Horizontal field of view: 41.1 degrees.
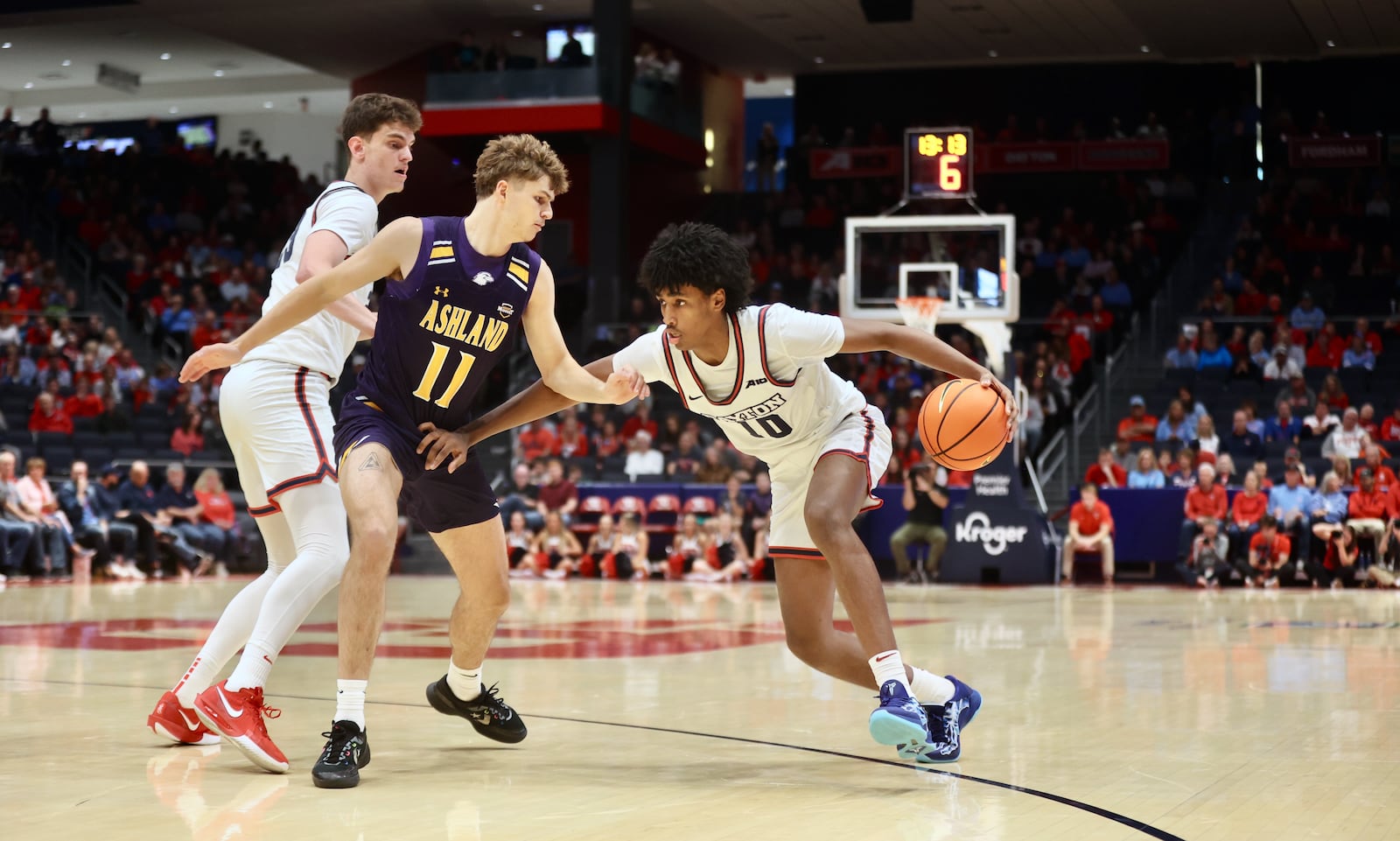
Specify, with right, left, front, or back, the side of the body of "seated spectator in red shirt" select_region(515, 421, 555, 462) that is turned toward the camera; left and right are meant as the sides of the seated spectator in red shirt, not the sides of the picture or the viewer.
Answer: front

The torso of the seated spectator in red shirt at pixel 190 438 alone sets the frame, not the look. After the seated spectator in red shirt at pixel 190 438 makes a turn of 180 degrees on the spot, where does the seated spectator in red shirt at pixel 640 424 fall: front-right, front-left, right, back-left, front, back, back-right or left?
back-right

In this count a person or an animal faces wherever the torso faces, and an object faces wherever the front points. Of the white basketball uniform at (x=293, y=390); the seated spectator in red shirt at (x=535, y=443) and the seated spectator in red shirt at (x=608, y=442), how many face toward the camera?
2

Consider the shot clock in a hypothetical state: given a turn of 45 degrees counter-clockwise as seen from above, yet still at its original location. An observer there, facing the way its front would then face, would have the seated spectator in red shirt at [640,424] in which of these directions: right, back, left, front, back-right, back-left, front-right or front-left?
back

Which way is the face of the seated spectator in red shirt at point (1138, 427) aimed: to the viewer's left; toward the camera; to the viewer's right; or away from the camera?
toward the camera

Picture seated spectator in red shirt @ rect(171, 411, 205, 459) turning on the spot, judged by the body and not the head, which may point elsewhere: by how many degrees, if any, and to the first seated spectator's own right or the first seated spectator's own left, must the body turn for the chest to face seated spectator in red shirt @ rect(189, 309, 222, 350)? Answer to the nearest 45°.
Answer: approximately 135° to the first seated spectator's own left

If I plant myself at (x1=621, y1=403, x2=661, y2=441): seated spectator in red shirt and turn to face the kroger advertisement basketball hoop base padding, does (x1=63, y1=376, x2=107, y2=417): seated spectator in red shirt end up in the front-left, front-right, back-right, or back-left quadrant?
back-right

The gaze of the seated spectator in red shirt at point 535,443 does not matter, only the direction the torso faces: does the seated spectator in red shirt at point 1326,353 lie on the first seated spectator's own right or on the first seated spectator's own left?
on the first seated spectator's own left

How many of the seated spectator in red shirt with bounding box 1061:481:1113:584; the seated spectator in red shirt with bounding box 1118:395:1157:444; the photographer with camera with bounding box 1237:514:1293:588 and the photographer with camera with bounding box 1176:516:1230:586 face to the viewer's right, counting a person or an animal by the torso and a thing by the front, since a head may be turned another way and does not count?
0

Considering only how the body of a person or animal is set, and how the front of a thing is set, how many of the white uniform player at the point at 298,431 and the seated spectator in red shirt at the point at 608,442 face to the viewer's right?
1

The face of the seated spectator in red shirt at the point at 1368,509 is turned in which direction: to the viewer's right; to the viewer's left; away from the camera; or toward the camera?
toward the camera

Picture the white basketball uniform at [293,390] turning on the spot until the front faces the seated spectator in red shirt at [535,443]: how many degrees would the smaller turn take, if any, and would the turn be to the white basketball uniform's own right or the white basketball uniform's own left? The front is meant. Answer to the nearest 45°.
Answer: approximately 90° to the white basketball uniform's own left

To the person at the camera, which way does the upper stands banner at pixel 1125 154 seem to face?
facing the viewer

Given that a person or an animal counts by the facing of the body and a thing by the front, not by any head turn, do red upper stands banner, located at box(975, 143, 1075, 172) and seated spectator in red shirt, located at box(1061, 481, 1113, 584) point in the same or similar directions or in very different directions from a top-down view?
same or similar directions

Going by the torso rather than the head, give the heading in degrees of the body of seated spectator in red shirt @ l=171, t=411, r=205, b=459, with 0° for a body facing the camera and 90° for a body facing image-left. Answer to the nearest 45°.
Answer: approximately 315°
